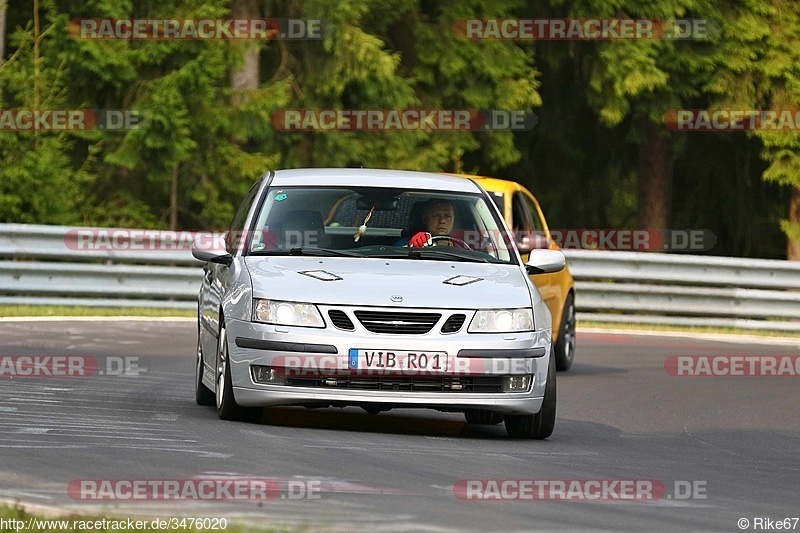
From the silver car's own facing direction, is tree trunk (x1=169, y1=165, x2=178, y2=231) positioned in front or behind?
behind

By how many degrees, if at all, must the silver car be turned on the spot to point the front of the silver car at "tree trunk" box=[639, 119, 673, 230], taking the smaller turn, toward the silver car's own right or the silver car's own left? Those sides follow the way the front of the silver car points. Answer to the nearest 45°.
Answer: approximately 180°

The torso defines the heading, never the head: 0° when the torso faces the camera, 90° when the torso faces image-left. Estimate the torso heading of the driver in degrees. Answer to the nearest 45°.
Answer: approximately 0°

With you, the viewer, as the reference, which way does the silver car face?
facing the viewer

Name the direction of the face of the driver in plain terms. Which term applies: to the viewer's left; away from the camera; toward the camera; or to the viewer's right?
toward the camera

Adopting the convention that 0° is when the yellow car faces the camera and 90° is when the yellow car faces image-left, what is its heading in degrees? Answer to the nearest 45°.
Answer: approximately 45°

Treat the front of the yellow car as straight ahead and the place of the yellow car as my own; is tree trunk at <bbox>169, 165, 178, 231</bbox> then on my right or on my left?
on my right

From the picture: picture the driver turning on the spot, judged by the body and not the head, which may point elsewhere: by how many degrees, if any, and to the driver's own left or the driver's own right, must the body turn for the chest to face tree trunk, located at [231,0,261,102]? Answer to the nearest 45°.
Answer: approximately 180°

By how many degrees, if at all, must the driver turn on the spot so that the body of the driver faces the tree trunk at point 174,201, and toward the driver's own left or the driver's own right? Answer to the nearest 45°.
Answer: approximately 180°
